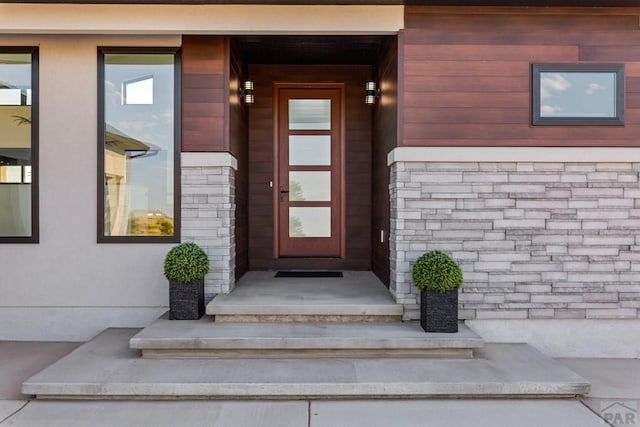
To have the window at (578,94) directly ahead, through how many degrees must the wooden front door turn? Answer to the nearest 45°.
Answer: approximately 45° to its left

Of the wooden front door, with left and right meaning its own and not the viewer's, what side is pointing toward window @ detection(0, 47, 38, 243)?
right

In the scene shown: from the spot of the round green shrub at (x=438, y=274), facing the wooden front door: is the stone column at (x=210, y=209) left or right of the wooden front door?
left

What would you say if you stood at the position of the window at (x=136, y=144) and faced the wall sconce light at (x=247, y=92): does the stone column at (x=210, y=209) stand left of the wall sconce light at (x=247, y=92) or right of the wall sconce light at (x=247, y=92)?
right

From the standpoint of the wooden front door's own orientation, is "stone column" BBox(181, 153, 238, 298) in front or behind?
in front

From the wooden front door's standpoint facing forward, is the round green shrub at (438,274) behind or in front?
in front

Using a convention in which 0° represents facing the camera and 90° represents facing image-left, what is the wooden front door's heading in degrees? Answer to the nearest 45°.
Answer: approximately 0°

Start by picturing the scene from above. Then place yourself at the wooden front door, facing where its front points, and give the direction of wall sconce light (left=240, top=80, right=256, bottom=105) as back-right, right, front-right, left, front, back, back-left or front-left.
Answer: front-right

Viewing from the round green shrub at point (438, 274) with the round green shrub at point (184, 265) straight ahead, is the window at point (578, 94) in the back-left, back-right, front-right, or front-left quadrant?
back-right

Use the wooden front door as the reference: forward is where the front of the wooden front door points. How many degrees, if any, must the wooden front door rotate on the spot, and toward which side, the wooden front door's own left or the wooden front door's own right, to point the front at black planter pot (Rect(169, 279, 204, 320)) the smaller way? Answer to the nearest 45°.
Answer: approximately 45° to the wooden front door's own right
